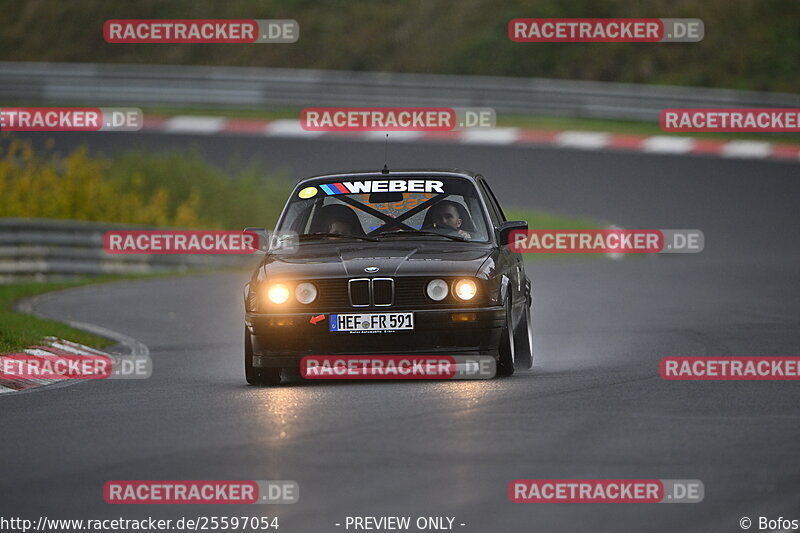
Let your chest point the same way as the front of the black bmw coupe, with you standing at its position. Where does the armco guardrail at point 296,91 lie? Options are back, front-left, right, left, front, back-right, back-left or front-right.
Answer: back

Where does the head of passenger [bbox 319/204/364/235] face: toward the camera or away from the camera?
toward the camera

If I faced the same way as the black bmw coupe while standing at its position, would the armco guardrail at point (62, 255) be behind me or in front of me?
behind

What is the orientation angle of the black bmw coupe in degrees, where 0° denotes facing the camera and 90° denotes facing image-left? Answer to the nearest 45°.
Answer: approximately 0°

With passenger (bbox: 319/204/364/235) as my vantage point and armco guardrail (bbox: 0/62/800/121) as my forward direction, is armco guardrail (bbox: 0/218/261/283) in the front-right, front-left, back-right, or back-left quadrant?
front-left
